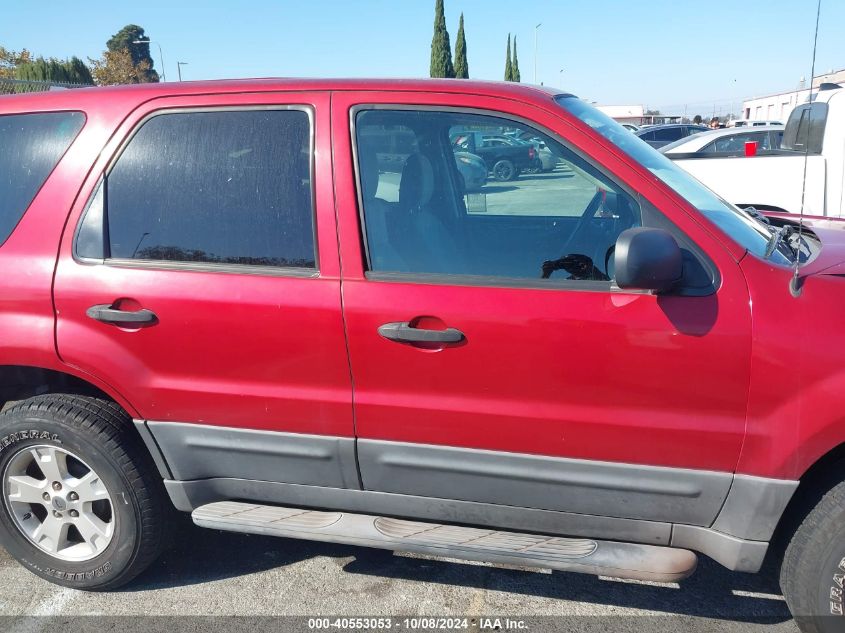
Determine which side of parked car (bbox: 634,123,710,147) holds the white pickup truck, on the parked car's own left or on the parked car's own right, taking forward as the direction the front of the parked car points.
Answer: on the parked car's own left

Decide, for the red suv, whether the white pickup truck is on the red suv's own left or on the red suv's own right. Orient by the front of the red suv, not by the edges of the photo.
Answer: on the red suv's own left

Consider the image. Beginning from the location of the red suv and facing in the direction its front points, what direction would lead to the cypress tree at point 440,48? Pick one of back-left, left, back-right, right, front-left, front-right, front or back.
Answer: left

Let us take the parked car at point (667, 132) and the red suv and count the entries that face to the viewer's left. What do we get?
1

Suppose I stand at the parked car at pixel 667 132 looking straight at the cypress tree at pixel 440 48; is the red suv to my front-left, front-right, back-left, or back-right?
back-left

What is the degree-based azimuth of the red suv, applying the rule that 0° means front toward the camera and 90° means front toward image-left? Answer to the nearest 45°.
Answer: approximately 270°

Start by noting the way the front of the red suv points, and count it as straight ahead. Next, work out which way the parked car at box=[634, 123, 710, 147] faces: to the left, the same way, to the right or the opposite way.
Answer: the opposite way

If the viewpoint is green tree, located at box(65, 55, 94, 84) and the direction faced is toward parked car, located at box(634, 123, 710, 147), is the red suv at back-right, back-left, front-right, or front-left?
front-right

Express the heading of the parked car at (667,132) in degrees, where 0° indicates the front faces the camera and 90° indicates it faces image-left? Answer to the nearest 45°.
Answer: approximately 90°
